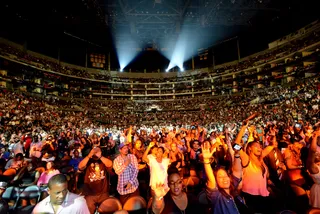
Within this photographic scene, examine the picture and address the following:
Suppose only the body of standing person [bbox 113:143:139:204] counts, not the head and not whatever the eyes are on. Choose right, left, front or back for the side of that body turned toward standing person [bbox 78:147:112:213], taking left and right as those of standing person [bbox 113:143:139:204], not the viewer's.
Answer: right

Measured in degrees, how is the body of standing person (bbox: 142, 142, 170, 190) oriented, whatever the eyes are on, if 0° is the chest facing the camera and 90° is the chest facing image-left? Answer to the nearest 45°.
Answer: approximately 0°

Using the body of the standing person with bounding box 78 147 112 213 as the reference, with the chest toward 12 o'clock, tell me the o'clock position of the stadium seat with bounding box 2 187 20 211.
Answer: The stadium seat is roughly at 4 o'clock from the standing person.

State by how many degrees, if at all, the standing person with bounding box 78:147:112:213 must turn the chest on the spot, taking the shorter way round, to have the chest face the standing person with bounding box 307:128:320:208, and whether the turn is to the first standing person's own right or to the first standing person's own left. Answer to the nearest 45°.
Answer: approximately 45° to the first standing person's own left

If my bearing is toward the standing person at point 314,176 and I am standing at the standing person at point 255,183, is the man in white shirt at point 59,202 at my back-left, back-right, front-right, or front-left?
back-right

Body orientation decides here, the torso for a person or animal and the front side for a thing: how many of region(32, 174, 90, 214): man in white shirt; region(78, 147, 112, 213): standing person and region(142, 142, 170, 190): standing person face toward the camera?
3

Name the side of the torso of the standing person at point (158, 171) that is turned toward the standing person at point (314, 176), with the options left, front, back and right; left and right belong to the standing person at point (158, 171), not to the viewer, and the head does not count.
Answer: left

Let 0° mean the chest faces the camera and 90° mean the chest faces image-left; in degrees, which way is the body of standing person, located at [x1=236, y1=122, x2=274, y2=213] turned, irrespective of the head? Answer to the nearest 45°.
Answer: approximately 315°

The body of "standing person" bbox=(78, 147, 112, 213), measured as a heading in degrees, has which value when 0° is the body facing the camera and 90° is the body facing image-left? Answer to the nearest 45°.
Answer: approximately 0°

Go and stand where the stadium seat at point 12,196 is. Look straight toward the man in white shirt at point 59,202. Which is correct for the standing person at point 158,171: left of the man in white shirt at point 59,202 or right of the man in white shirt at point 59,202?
left
